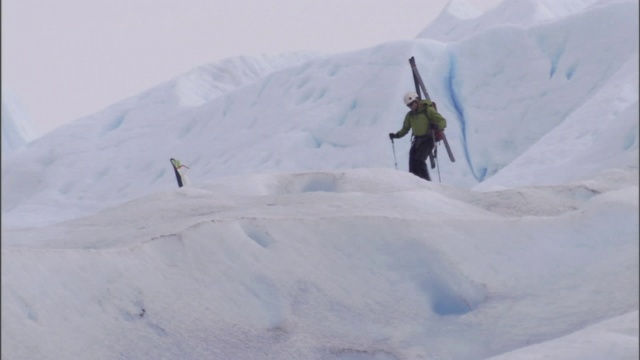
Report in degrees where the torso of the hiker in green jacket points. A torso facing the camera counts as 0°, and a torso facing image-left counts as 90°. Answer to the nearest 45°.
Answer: approximately 45°
